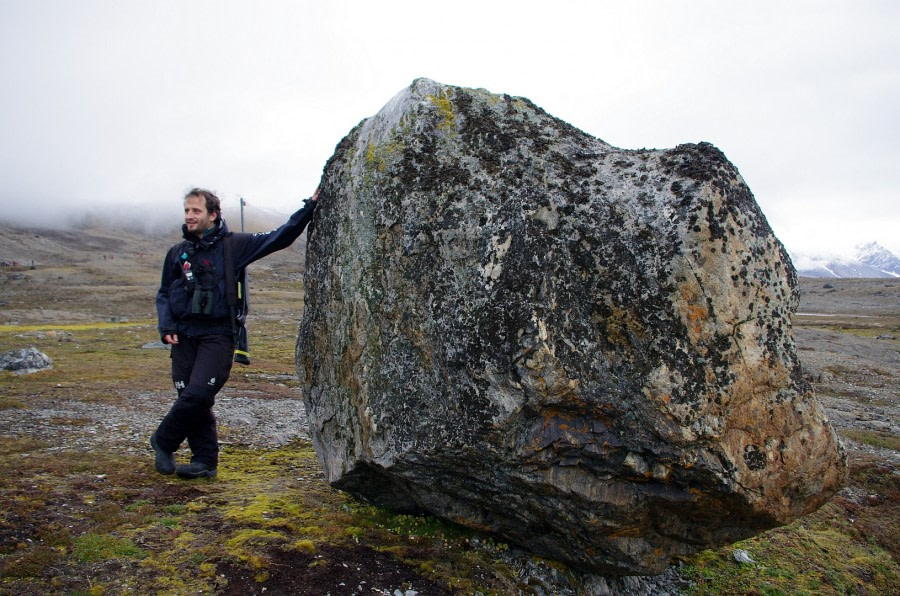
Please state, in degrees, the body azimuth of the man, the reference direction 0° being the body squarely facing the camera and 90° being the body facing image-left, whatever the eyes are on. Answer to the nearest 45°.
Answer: approximately 45°

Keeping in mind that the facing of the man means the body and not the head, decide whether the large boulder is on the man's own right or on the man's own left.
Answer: on the man's own left
